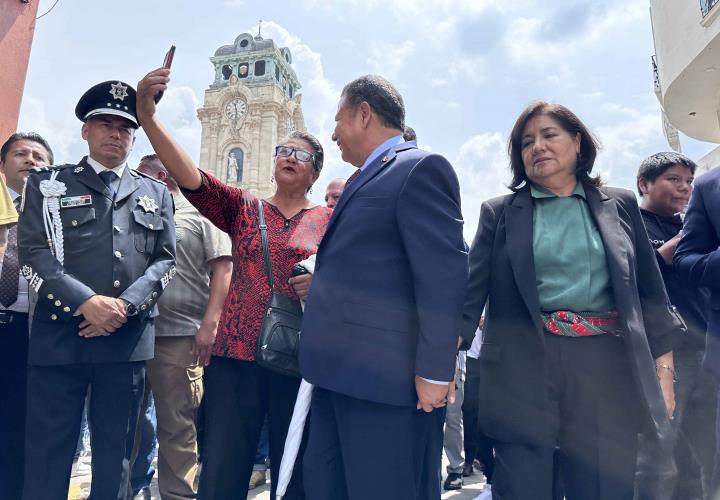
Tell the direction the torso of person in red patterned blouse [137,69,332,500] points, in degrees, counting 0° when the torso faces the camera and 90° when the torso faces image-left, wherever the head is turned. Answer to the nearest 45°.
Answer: approximately 0°

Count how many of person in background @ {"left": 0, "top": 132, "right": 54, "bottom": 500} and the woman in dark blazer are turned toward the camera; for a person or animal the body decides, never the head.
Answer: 2

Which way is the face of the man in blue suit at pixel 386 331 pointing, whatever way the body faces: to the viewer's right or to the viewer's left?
to the viewer's left

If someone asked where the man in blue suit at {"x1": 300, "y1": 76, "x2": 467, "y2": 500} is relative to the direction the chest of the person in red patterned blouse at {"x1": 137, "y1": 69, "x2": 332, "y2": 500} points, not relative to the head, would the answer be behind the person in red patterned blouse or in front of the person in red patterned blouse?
in front

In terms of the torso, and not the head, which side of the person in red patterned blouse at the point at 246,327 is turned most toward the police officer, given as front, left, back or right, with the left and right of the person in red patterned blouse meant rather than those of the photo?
right

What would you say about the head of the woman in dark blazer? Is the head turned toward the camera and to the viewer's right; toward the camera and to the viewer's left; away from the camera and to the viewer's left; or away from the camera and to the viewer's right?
toward the camera and to the viewer's left

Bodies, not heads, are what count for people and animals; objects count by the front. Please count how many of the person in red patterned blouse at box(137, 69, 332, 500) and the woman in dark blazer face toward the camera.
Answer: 2

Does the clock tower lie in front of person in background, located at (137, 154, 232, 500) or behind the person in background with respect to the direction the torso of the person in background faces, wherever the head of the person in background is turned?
behind

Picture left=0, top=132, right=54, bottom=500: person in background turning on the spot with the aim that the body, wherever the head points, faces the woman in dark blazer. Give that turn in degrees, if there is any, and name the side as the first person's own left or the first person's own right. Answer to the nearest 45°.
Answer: approximately 45° to the first person's own left

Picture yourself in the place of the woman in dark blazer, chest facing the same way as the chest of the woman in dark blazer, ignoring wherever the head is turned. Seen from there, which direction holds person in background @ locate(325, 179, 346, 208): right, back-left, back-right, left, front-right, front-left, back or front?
back-right

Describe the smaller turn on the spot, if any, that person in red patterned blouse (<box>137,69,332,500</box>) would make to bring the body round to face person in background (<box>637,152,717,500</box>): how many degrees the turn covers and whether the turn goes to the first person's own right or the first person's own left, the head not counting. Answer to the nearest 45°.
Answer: approximately 90° to the first person's own left
